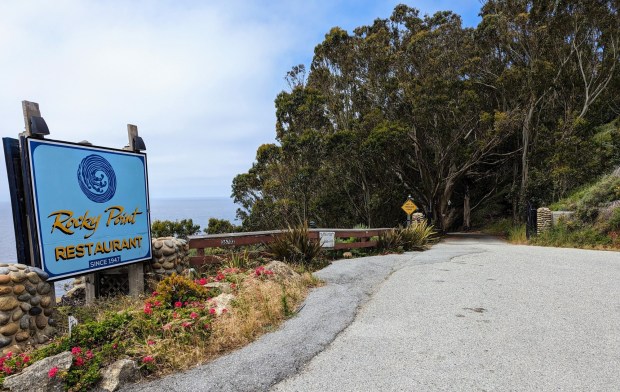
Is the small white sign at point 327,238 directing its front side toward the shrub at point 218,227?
no

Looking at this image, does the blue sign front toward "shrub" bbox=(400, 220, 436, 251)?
no

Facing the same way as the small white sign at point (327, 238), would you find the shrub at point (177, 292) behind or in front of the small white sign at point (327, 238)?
in front

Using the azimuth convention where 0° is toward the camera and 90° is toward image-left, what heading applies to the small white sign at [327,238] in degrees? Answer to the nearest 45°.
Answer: approximately 0°

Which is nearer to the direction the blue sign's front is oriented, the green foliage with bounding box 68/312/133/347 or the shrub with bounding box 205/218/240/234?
the green foliage

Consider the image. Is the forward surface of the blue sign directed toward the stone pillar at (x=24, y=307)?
no

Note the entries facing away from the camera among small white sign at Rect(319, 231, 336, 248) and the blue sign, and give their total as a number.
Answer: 0

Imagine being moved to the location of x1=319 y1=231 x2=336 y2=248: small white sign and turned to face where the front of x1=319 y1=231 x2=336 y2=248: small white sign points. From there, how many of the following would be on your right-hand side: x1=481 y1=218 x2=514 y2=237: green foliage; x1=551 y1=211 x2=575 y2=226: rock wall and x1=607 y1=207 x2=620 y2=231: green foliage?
0

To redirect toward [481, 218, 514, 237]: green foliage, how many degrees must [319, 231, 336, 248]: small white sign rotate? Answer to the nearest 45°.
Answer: approximately 135° to its left

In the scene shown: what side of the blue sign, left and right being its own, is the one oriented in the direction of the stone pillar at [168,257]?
left

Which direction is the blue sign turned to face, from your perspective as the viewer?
facing the viewer and to the right of the viewer

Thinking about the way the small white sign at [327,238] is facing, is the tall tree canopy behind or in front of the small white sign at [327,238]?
behind

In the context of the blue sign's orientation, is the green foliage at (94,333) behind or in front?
in front
